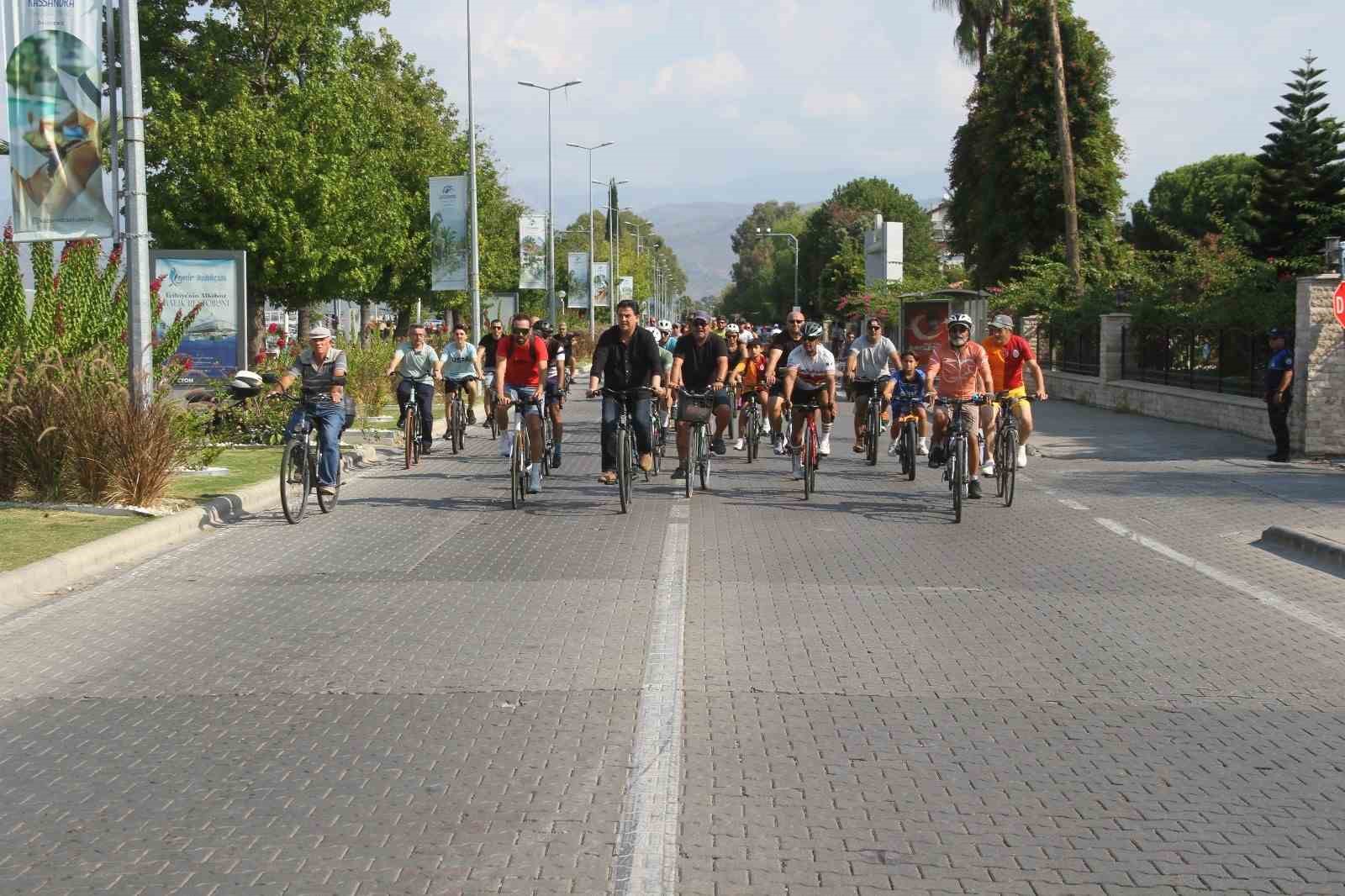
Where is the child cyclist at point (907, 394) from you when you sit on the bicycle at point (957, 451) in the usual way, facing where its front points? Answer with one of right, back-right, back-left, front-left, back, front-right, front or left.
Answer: back

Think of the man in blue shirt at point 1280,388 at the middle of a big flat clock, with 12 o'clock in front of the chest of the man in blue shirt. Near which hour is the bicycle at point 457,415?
The bicycle is roughly at 1 o'clock from the man in blue shirt.

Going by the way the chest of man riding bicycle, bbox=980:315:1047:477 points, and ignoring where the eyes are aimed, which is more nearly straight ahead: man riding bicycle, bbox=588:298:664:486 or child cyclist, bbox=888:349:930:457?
the man riding bicycle

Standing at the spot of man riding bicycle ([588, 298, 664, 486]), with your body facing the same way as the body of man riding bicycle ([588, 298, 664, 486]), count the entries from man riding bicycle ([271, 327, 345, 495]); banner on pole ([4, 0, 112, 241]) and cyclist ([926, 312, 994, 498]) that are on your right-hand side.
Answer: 2

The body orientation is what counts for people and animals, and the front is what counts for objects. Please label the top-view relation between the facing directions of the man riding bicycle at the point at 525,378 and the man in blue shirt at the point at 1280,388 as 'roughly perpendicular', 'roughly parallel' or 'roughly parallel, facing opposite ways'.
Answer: roughly perpendicular

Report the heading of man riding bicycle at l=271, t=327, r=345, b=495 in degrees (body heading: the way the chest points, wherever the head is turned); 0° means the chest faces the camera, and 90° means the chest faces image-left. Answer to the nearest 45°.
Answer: approximately 45°

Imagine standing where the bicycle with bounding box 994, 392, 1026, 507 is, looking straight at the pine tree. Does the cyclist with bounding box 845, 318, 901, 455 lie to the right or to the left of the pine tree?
left

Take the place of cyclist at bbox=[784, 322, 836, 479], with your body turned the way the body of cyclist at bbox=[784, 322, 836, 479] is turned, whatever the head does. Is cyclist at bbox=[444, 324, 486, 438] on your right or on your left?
on your right
